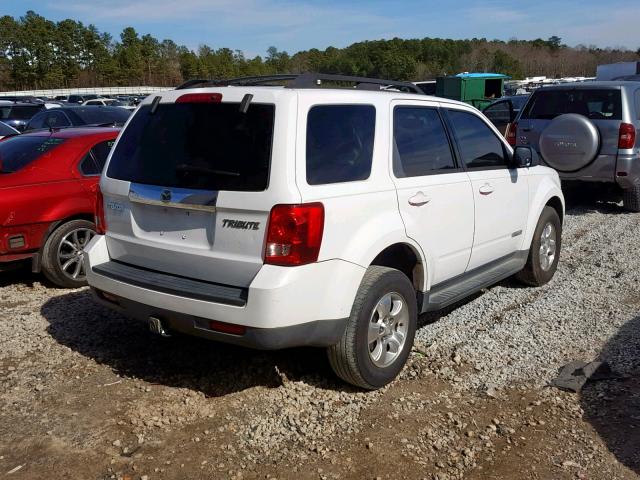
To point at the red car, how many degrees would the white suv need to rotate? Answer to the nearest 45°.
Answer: approximately 90° to its left

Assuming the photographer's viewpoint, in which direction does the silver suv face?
facing away from the viewer and to the right of the viewer

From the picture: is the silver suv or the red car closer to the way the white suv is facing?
the silver suv

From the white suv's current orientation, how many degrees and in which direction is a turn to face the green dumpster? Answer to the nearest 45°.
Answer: approximately 45° to its left

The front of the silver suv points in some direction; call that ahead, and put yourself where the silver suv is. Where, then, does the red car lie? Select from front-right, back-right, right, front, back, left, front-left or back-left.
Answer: back

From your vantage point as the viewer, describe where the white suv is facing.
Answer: facing away from the viewer and to the right of the viewer

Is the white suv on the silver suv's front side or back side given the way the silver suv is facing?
on the back side
